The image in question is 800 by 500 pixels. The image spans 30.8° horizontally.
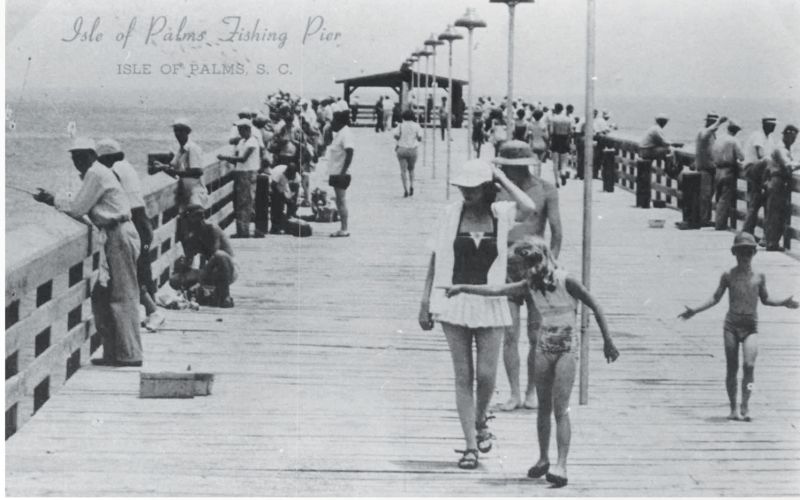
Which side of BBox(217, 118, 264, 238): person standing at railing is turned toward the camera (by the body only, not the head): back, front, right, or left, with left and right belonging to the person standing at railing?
left

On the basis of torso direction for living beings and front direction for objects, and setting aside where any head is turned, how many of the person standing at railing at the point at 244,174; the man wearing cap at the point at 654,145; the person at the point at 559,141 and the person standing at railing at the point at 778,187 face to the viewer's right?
2

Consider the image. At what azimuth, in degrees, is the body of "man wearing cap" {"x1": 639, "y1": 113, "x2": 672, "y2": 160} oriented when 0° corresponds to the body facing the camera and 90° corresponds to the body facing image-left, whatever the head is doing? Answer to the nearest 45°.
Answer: approximately 270°

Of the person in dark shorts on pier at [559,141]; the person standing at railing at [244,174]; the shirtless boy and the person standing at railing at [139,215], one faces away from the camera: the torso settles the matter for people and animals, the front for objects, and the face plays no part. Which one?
the person in dark shorts on pier at [559,141]

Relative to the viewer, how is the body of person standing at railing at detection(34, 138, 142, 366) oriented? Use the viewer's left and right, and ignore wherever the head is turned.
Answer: facing to the left of the viewer

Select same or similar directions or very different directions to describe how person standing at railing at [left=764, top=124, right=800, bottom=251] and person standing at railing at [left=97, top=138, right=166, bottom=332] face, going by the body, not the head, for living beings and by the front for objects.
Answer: very different directions

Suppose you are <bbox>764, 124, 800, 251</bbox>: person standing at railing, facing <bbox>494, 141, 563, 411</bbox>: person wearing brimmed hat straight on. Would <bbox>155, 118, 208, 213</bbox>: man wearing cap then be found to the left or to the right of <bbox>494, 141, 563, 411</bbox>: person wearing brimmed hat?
right

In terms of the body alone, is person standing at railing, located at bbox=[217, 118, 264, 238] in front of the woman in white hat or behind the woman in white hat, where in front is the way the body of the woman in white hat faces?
behind

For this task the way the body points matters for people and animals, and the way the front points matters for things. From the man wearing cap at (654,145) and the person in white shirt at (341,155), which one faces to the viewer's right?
the man wearing cap

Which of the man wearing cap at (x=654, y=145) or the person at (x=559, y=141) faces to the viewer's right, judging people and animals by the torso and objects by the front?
the man wearing cap

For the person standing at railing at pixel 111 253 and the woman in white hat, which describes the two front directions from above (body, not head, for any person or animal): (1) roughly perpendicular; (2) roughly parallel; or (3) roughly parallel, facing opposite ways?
roughly perpendicular

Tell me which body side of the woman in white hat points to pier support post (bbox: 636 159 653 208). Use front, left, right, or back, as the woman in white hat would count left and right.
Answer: back

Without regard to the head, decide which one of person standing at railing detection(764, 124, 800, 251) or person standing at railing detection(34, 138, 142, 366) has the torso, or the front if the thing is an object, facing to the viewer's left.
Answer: person standing at railing detection(34, 138, 142, 366)

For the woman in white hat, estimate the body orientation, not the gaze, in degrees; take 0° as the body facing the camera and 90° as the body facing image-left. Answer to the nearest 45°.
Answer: approximately 0°

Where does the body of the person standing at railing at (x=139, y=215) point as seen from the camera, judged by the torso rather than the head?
to the viewer's left
